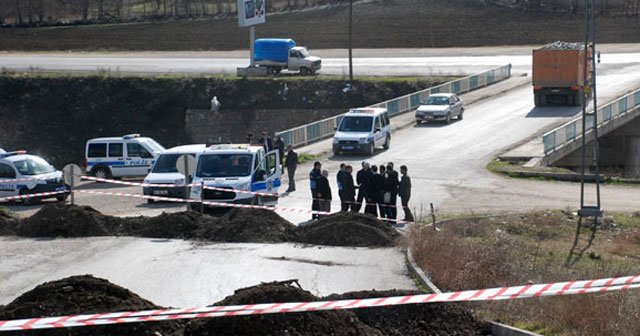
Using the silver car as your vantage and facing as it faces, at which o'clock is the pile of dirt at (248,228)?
The pile of dirt is roughly at 11 o'clock from the silver car.

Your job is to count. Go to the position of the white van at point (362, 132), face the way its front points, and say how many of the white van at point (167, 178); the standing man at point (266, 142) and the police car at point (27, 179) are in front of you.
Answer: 3

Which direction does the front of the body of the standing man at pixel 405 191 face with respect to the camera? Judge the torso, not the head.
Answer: to the viewer's left

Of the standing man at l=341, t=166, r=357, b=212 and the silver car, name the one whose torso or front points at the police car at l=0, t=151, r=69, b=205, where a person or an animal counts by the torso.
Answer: the silver car

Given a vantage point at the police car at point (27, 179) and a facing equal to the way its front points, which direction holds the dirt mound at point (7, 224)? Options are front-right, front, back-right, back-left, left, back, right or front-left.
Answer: front-right

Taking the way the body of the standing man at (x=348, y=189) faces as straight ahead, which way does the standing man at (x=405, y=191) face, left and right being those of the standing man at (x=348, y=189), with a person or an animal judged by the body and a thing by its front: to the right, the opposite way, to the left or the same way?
the opposite way

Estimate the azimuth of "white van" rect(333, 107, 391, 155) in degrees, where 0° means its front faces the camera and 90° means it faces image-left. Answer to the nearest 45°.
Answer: approximately 45°

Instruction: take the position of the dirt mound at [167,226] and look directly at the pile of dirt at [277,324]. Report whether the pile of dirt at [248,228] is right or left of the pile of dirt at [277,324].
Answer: left

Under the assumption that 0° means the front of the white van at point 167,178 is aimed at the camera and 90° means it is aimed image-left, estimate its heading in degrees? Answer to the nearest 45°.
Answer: approximately 45°

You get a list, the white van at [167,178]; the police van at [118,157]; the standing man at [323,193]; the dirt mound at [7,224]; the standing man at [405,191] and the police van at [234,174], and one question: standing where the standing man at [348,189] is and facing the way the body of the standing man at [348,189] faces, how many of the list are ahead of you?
1

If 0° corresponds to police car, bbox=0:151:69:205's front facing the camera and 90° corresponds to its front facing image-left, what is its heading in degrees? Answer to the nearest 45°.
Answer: approximately 315°

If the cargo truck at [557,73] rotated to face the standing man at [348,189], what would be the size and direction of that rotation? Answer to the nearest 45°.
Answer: approximately 180°

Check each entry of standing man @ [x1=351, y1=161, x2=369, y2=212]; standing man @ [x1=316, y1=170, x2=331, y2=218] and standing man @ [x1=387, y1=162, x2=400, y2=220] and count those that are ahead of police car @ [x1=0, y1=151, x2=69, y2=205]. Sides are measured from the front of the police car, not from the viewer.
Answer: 3

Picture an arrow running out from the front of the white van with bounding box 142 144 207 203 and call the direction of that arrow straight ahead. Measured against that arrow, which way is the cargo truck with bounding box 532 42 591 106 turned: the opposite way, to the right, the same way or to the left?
the opposite way

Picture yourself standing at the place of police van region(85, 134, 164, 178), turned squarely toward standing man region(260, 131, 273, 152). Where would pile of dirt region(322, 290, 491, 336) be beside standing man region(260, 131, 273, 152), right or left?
right

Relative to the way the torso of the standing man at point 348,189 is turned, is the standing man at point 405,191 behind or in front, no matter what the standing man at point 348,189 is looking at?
in front

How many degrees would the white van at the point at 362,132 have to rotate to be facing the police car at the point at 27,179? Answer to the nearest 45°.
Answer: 0° — it already faces it

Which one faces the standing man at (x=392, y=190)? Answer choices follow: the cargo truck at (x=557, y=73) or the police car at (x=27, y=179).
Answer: the police car
